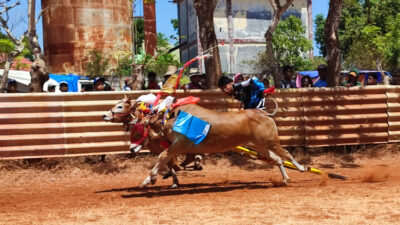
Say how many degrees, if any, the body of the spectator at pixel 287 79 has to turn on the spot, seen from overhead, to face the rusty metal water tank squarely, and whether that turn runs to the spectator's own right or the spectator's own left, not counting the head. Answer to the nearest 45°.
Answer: approximately 135° to the spectator's own right

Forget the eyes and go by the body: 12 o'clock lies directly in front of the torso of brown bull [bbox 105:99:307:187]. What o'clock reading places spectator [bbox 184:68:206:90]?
The spectator is roughly at 3 o'clock from the brown bull.

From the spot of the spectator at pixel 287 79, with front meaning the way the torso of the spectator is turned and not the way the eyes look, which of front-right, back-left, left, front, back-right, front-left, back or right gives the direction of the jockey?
front

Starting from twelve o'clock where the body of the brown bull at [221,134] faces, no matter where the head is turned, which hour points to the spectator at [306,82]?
The spectator is roughly at 4 o'clock from the brown bull.

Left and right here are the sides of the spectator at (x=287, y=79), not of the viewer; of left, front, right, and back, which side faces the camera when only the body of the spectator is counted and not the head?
front

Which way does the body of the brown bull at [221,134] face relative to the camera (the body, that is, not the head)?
to the viewer's left

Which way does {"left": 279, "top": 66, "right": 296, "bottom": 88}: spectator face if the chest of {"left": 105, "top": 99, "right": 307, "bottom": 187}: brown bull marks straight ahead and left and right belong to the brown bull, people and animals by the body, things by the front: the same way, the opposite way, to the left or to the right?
to the left

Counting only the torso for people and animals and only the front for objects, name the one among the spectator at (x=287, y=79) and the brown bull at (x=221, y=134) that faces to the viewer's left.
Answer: the brown bull

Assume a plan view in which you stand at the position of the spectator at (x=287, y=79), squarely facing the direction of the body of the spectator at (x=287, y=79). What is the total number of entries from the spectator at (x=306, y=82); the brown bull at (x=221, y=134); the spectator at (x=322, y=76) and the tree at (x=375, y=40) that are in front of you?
1

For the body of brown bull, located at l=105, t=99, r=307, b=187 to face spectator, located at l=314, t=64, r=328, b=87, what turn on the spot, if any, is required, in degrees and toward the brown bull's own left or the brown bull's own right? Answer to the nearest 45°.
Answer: approximately 135° to the brown bull's own right

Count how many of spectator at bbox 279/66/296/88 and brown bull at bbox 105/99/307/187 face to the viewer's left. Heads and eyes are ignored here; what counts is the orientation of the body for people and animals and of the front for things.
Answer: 1

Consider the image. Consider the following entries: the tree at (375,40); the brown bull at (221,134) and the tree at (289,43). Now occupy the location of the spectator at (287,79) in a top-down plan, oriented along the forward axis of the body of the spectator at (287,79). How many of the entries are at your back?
2

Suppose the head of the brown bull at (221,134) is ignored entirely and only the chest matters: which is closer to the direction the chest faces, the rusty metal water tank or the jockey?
the rusty metal water tank

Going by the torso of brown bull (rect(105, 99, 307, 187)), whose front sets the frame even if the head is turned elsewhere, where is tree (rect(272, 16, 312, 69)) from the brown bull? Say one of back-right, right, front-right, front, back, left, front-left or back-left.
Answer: right
